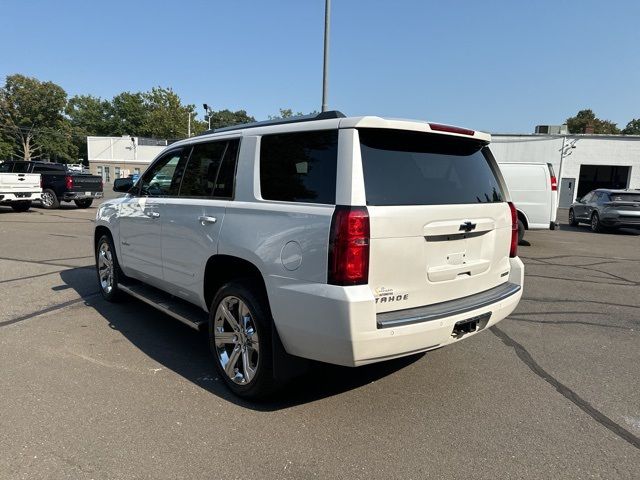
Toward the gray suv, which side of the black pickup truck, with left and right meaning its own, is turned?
back

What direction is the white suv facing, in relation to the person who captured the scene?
facing away from the viewer and to the left of the viewer

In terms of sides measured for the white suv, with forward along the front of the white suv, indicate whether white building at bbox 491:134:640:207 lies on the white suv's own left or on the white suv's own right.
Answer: on the white suv's own right

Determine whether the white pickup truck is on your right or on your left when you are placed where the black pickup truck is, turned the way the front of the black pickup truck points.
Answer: on your left

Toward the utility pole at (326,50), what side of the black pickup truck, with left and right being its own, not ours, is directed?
back

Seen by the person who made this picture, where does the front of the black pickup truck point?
facing away from the viewer and to the left of the viewer

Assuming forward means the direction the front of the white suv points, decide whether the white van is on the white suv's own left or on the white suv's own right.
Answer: on the white suv's own right
